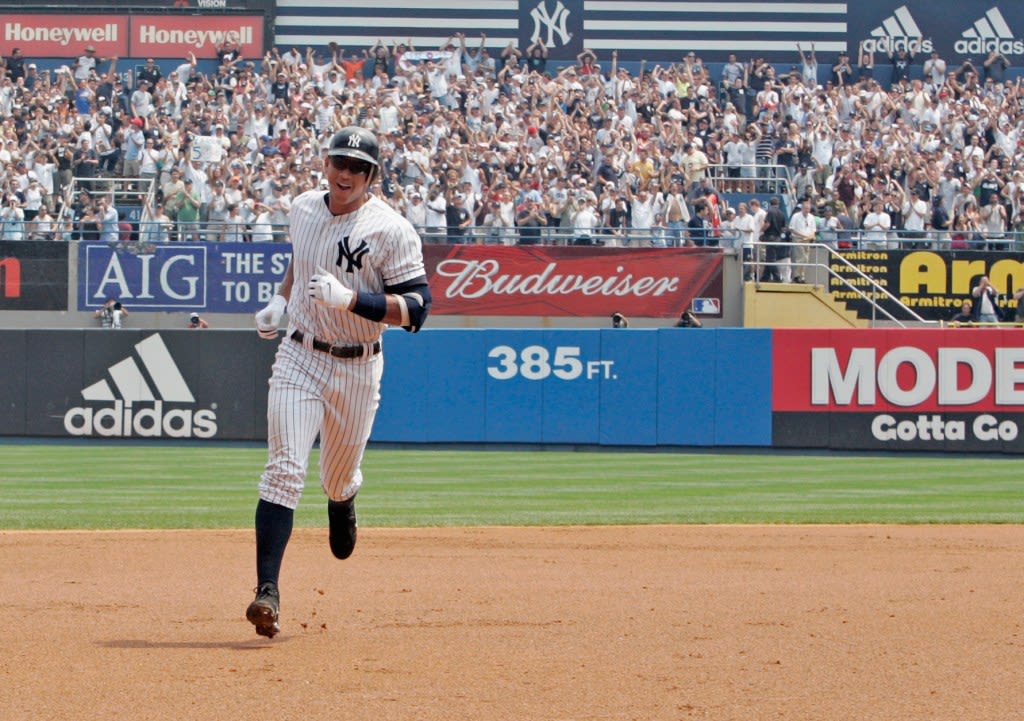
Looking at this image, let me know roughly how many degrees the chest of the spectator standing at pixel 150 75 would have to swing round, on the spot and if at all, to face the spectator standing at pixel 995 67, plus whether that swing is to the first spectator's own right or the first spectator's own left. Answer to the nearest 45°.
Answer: approximately 90° to the first spectator's own left

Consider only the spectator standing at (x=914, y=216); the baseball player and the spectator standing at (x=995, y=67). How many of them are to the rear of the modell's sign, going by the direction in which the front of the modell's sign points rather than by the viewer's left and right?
2

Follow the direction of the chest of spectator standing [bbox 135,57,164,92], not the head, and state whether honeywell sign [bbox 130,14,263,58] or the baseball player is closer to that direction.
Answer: the baseball player

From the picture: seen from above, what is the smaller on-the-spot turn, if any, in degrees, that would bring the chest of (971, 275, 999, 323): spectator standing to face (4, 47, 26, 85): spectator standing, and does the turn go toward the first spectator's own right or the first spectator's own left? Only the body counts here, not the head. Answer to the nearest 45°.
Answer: approximately 90° to the first spectator's own right

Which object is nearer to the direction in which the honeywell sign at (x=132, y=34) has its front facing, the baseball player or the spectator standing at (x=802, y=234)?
the baseball player

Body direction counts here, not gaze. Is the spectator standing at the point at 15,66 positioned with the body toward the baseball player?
yes

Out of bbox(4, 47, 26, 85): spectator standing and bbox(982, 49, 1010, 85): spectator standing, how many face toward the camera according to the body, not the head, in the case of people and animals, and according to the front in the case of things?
2

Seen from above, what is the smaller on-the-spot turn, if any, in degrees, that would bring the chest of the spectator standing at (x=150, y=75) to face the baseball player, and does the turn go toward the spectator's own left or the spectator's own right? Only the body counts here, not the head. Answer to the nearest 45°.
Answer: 0° — they already face them

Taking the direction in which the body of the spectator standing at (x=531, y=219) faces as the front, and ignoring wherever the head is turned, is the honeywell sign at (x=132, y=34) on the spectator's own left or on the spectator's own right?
on the spectator's own right

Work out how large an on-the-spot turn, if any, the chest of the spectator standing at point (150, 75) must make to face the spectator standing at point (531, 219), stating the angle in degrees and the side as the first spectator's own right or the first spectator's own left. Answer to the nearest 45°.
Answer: approximately 45° to the first spectator's own left

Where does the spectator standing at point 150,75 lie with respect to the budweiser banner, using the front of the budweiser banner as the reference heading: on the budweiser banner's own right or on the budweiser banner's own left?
on the budweiser banner's own right

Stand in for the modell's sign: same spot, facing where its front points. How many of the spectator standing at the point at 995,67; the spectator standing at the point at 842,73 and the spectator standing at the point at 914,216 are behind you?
3
